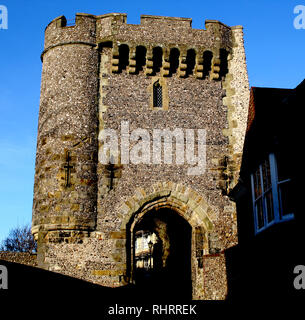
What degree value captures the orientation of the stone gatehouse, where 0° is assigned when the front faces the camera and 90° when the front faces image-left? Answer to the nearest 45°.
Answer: approximately 0°
